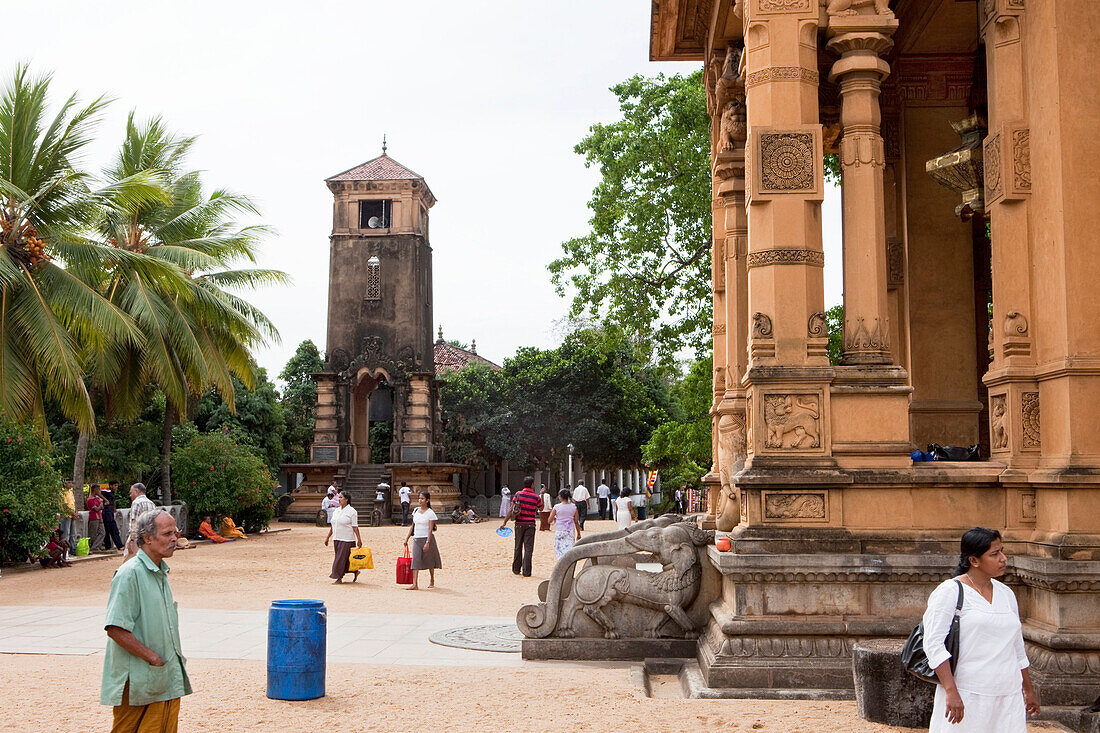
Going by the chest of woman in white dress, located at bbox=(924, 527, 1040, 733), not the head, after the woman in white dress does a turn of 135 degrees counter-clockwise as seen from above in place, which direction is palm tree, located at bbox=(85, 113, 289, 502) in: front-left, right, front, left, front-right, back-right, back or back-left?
front-left

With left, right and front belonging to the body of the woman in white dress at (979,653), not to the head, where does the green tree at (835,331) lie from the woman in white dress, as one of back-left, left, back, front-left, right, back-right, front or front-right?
back-left

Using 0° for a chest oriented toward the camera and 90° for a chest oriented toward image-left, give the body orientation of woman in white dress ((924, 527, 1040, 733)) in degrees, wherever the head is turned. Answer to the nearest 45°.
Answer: approximately 315°

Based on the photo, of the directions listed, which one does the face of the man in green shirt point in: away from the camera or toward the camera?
toward the camera

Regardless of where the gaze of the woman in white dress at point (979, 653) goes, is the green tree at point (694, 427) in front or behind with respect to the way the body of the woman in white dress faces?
behind

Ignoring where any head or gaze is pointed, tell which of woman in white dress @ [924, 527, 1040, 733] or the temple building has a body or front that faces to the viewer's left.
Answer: the temple building

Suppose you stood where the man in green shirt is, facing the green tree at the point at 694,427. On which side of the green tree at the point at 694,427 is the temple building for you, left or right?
right

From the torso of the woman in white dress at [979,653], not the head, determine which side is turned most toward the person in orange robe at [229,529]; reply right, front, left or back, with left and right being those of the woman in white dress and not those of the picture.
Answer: back

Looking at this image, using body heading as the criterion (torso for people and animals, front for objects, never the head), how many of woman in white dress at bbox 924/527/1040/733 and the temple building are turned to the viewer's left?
1

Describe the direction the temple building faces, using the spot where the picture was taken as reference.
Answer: facing to the left of the viewer

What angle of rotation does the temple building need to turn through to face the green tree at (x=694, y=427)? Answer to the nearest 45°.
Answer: approximately 90° to its right

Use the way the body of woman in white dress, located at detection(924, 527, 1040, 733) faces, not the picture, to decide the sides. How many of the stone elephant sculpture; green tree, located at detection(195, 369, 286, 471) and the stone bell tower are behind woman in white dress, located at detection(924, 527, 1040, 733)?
3

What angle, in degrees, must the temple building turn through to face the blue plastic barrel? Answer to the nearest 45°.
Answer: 0° — it already faces it

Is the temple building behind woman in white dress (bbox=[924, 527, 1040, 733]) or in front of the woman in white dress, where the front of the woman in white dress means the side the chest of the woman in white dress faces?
behind
